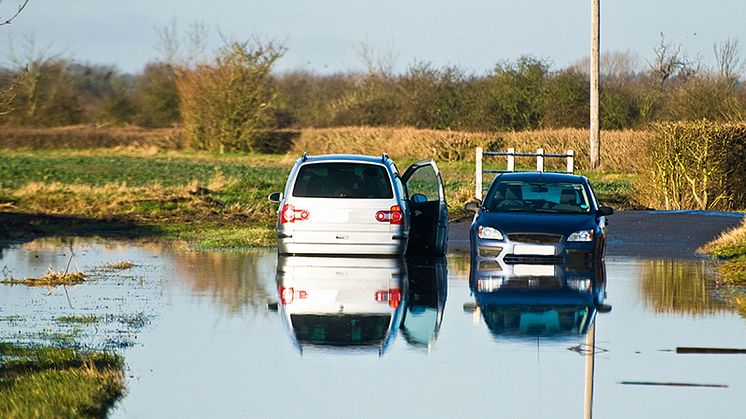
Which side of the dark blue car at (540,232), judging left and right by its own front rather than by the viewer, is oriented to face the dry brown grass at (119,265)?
right

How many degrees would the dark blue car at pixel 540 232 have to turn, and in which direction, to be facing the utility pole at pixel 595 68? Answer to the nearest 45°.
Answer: approximately 180°

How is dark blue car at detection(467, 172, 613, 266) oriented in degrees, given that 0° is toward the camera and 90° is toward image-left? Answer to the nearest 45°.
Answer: approximately 0°

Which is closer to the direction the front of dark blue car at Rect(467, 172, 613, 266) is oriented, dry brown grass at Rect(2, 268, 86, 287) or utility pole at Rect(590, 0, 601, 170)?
the dry brown grass

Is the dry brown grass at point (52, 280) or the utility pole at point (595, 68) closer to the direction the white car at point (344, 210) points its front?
the utility pole

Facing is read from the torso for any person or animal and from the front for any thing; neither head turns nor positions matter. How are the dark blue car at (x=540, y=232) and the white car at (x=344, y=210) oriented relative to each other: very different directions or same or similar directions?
very different directions

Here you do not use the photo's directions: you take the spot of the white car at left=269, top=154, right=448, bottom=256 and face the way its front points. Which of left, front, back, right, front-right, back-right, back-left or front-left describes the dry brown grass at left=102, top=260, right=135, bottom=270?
left

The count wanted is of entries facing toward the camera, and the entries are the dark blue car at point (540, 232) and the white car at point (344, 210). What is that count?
1

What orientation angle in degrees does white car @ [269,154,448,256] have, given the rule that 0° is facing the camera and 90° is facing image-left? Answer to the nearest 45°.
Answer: approximately 180°

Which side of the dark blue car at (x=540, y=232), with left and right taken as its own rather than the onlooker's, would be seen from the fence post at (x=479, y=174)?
back
